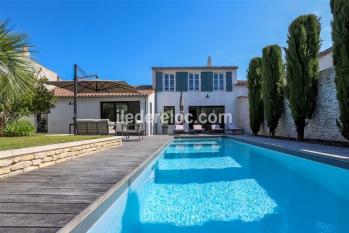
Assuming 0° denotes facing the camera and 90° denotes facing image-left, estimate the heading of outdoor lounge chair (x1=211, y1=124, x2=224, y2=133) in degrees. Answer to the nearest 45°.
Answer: approximately 315°

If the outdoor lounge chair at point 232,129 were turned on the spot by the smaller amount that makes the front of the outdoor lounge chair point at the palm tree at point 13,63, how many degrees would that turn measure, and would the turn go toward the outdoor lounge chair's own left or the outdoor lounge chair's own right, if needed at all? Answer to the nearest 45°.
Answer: approximately 45° to the outdoor lounge chair's own right

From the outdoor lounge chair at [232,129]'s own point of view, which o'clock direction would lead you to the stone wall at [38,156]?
The stone wall is roughly at 2 o'clock from the outdoor lounge chair.

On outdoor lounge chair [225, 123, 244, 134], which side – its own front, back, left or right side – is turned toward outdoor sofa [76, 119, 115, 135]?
right

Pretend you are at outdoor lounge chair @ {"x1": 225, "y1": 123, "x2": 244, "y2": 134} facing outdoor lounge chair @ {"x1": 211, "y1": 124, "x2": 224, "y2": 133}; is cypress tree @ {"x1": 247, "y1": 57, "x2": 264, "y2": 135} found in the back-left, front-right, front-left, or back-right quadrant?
back-left

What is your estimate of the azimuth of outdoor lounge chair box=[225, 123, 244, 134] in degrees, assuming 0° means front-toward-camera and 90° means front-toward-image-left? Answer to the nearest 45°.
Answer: approximately 315°

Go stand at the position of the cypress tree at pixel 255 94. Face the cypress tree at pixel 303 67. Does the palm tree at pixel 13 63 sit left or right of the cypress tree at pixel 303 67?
right
